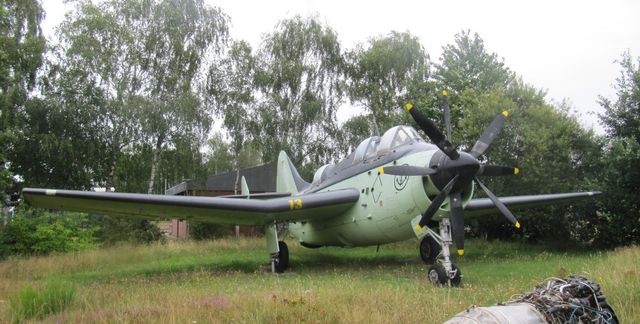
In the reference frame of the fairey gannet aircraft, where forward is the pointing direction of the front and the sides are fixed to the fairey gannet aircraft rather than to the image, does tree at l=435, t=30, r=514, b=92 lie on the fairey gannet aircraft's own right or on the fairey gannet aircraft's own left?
on the fairey gannet aircraft's own left

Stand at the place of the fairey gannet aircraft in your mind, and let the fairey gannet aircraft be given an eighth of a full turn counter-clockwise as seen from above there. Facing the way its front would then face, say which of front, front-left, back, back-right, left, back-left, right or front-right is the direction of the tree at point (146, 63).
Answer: back-left

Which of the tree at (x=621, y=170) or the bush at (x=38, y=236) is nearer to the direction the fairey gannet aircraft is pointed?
the tree

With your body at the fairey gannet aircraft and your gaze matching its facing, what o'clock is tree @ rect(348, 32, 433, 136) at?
The tree is roughly at 8 o'clock from the fairey gannet aircraft.

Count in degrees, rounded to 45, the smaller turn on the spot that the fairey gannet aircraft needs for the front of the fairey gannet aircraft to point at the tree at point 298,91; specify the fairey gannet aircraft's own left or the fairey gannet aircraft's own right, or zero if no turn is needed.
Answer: approximately 135° to the fairey gannet aircraft's own left

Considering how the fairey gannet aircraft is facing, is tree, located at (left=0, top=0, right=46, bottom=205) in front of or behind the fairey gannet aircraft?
behind

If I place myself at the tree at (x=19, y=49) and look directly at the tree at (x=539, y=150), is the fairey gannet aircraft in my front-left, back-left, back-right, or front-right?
front-right

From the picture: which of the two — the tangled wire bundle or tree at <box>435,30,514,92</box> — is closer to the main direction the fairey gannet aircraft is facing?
the tangled wire bundle

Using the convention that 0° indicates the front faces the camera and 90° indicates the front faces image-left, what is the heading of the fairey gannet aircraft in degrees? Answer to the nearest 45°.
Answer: approximately 315°

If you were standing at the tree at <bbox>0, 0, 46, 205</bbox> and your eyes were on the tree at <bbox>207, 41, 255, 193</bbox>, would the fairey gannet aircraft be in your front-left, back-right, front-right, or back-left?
front-right
